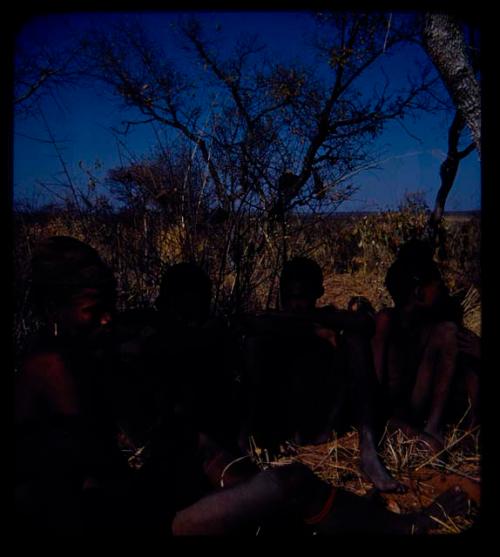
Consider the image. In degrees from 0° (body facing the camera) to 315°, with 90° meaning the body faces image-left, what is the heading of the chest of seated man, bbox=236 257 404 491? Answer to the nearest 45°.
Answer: approximately 0°

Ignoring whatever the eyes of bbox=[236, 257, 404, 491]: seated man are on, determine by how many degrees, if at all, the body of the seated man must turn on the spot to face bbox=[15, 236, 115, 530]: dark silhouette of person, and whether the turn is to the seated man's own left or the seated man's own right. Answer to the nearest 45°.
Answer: approximately 45° to the seated man's own right

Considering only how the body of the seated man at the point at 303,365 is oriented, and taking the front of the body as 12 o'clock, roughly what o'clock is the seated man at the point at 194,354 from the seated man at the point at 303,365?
the seated man at the point at 194,354 is roughly at 2 o'clock from the seated man at the point at 303,365.

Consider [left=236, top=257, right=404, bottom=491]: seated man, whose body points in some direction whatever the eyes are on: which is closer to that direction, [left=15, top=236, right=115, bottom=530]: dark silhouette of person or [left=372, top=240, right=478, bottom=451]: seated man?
the dark silhouette of person

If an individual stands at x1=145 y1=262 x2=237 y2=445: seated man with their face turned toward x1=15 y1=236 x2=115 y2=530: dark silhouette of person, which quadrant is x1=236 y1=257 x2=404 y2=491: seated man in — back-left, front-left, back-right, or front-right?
back-left

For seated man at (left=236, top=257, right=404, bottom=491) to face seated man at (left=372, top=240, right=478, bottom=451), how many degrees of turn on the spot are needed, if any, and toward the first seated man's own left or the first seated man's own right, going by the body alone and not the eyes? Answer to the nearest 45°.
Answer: approximately 90° to the first seated man's own left

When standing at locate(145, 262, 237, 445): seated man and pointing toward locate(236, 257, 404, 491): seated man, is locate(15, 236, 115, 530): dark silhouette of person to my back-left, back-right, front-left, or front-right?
back-right
